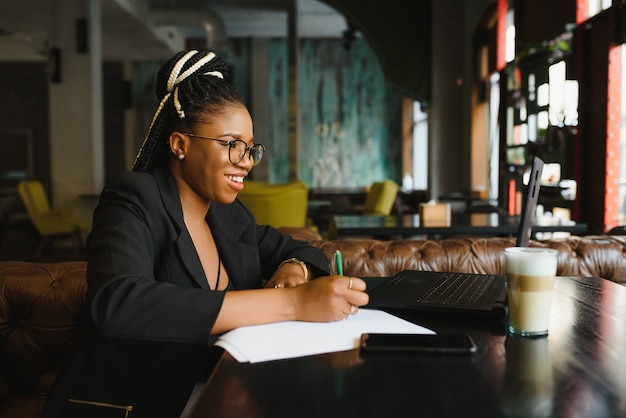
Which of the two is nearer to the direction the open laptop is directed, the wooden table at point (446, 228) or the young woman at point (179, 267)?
the young woman

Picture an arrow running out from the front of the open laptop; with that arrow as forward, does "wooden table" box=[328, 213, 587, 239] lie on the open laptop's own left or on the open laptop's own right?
on the open laptop's own right

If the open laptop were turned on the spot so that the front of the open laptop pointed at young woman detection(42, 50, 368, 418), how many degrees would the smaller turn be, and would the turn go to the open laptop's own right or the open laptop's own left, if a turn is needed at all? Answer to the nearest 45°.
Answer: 0° — it already faces them

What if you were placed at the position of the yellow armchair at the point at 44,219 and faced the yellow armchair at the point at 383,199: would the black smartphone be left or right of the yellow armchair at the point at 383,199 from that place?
right

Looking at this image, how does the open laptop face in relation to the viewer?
to the viewer's left

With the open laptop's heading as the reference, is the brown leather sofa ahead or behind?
ahead

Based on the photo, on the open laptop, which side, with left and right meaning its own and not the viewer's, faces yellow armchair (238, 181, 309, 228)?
right
